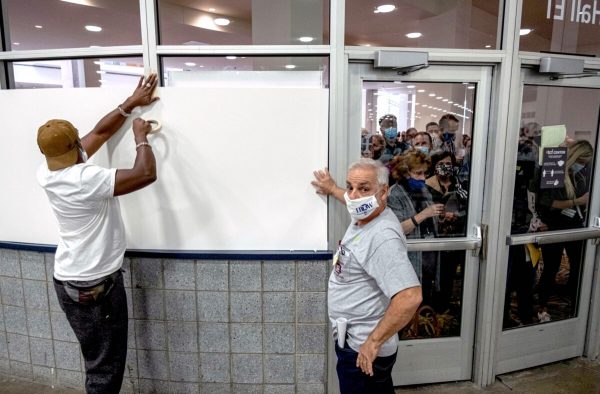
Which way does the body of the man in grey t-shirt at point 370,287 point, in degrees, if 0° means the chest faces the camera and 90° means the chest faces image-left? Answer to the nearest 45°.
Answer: approximately 45°

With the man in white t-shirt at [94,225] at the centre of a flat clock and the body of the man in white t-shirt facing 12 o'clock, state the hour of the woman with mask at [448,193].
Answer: The woman with mask is roughly at 2 o'clock from the man in white t-shirt.

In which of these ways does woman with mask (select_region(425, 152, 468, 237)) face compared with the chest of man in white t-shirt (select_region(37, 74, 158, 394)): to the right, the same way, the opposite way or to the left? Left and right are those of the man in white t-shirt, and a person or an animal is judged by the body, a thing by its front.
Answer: the opposite way

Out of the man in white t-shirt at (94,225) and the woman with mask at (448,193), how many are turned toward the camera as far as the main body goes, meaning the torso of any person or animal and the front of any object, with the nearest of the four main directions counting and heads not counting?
1

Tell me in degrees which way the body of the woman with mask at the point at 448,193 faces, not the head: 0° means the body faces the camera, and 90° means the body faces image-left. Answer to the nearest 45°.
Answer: approximately 0°

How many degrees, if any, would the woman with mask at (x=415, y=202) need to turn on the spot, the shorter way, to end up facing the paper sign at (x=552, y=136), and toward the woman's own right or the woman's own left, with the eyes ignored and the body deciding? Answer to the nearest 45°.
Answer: approximately 90° to the woman's own left
